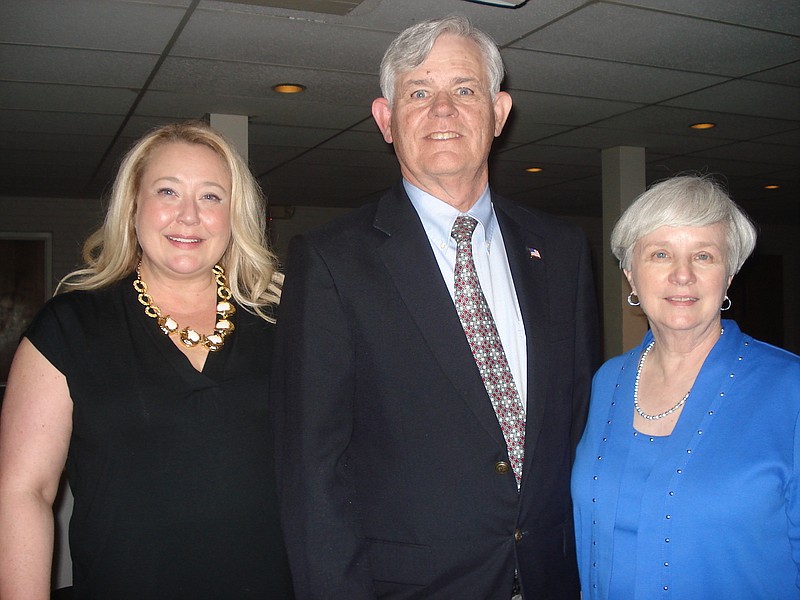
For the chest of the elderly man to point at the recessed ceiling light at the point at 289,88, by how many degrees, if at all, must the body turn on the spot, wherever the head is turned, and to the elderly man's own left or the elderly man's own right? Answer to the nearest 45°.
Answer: approximately 135° to the elderly man's own left

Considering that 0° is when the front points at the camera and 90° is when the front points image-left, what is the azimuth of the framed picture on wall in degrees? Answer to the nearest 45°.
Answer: approximately 0°

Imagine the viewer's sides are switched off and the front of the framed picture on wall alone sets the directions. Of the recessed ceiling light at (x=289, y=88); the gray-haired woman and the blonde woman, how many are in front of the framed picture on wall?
3

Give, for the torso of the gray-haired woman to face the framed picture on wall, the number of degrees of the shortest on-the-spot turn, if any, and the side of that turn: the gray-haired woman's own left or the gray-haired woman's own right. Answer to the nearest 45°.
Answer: approximately 90° to the gray-haired woman's own right

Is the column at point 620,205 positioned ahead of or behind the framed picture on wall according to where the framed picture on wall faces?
ahead

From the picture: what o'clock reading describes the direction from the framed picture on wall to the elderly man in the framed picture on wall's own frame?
The elderly man is roughly at 12 o'clock from the framed picture on wall.

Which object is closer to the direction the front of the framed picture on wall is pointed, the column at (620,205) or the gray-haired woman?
the gray-haired woman

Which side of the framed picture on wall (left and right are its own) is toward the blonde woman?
front
